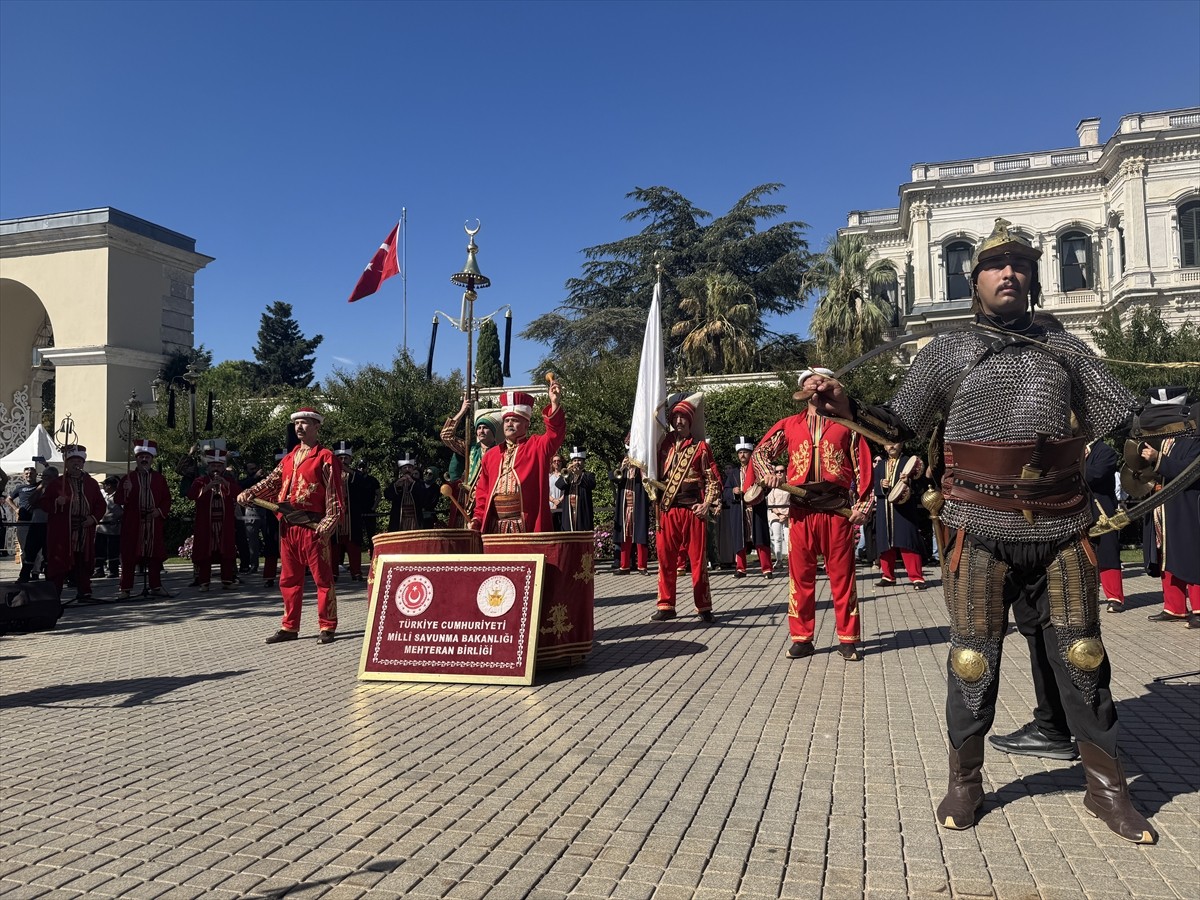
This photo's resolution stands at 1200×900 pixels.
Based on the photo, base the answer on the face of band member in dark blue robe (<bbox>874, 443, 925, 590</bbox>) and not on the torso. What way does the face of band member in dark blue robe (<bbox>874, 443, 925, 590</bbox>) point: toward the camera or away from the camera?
toward the camera

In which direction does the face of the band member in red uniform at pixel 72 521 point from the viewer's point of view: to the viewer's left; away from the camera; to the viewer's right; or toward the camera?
toward the camera

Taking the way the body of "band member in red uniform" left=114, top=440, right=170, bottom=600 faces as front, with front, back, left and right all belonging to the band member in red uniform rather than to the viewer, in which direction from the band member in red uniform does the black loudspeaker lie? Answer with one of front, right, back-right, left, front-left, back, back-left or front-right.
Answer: front

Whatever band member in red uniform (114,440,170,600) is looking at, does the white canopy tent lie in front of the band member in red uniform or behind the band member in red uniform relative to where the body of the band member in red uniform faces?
behind

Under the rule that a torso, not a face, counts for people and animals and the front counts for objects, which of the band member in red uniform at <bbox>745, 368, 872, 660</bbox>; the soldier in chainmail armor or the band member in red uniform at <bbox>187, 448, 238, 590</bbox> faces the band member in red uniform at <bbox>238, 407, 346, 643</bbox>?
the band member in red uniform at <bbox>187, 448, 238, 590</bbox>

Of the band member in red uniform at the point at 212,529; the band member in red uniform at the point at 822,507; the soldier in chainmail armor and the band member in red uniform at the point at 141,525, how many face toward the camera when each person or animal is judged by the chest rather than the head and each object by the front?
4

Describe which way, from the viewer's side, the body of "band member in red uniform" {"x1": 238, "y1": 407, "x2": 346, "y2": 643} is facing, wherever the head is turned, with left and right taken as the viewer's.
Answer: facing the viewer and to the left of the viewer

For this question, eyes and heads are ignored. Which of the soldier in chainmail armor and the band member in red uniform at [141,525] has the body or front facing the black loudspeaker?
the band member in red uniform

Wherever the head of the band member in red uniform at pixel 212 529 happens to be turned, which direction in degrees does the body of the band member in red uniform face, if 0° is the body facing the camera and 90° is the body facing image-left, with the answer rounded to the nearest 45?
approximately 0°

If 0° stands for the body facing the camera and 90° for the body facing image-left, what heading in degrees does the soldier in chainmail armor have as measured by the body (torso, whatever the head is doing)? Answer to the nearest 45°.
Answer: approximately 0°

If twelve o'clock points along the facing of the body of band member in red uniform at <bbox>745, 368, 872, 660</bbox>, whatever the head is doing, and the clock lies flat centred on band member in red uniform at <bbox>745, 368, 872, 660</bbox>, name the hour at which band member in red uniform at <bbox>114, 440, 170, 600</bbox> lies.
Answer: band member in red uniform at <bbox>114, 440, 170, 600</bbox> is roughly at 4 o'clock from band member in red uniform at <bbox>745, 368, 872, 660</bbox>.

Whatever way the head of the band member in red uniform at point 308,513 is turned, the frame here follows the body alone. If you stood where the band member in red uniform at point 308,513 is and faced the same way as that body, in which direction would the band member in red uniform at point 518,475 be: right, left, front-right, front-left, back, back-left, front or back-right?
left

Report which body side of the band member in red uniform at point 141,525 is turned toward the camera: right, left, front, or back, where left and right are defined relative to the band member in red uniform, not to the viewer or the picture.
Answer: front
